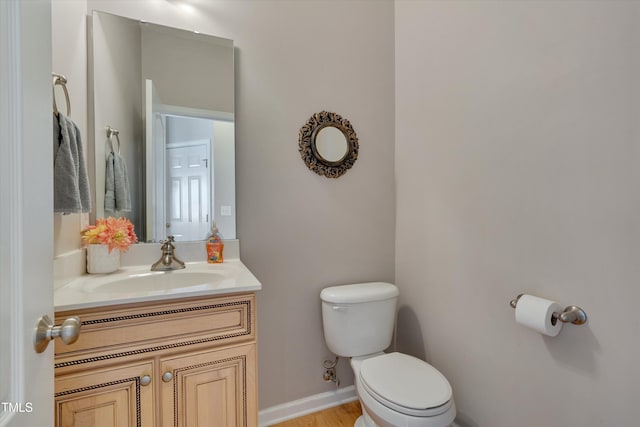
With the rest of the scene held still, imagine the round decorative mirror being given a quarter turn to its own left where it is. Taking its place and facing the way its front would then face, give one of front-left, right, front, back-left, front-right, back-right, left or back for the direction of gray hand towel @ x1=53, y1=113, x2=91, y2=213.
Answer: back

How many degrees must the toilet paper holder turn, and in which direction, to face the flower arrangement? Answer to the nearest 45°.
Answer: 0° — it already faces it

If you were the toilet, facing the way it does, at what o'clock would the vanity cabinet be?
The vanity cabinet is roughly at 3 o'clock from the toilet.

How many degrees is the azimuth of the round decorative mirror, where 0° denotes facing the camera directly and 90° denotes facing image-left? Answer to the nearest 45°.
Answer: approximately 315°

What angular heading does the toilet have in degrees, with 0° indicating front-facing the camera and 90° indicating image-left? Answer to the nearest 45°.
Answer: approximately 315°

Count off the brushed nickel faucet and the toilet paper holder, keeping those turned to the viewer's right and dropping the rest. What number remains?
0

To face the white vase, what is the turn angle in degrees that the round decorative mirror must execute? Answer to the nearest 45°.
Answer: approximately 90° to its right

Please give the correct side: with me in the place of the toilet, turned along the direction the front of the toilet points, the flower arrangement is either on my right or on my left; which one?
on my right

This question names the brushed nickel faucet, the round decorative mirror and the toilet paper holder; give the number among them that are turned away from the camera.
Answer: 0

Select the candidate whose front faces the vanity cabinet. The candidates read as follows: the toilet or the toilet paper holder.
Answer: the toilet paper holder

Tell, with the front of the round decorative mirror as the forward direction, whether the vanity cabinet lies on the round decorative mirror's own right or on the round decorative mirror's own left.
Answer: on the round decorative mirror's own right

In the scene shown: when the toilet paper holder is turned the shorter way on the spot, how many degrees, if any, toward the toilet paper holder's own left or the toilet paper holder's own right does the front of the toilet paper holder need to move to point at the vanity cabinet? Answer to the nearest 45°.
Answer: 0° — it already faces it

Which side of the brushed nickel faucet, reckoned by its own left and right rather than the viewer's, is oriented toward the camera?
front

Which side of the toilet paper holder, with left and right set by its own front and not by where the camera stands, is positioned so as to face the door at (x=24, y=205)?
front

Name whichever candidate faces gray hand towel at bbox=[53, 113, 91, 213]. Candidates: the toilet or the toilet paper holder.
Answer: the toilet paper holder

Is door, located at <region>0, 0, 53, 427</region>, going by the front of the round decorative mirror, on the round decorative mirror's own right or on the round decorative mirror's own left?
on the round decorative mirror's own right

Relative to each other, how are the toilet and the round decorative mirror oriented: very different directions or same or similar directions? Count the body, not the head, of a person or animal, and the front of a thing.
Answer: same or similar directions

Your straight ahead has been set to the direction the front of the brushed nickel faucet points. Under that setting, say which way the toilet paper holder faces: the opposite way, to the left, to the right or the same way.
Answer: to the right
